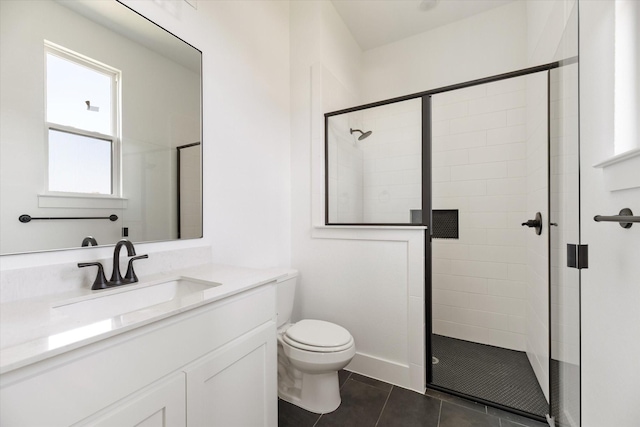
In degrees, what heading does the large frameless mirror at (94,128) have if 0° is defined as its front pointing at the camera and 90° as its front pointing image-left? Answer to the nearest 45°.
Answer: approximately 315°

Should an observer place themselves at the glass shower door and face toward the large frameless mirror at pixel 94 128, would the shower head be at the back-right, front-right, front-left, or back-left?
front-right

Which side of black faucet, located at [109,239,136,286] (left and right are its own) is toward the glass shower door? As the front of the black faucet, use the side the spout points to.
front

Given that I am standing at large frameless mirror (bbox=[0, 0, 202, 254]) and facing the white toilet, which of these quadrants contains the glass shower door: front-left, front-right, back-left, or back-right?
front-right

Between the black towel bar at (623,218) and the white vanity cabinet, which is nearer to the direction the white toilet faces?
the black towel bar

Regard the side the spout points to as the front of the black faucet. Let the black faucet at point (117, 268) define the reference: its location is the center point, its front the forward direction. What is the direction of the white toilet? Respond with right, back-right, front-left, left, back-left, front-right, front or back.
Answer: front-left

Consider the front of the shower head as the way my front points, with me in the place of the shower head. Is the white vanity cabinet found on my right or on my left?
on my right

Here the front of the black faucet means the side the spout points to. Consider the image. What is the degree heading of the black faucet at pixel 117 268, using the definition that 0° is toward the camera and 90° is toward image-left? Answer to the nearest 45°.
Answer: approximately 315°

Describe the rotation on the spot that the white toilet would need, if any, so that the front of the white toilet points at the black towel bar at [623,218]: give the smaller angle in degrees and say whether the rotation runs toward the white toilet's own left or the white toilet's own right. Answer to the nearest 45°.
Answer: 0° — it already faces it

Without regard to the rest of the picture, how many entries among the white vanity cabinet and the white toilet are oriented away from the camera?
0

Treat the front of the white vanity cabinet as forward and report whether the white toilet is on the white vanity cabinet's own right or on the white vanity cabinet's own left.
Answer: on the white vanity cabinet's own left

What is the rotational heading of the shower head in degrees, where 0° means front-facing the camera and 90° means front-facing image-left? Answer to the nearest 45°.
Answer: approximately 315°

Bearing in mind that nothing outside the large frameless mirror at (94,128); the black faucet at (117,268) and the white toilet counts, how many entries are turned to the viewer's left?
0

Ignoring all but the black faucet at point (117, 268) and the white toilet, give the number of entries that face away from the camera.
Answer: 0
